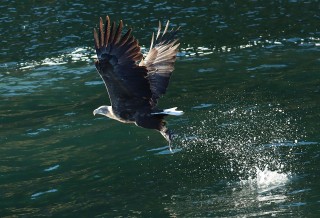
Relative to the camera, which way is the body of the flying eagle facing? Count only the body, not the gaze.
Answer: to the viewer's left
